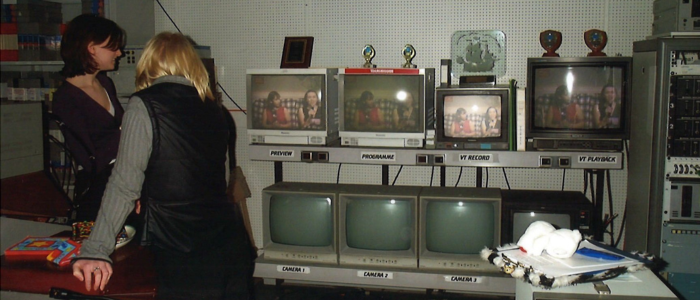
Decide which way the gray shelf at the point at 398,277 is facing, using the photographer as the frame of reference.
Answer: facing the viewer

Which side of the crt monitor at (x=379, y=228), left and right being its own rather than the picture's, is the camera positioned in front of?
front

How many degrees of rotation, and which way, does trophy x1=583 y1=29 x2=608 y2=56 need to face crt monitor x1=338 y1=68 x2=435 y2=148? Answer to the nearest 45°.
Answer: approximately 45° to its right

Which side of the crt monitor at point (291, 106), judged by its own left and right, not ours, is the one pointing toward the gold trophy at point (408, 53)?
left

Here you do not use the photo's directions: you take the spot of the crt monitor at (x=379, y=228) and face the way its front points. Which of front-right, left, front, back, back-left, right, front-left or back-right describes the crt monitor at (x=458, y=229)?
left

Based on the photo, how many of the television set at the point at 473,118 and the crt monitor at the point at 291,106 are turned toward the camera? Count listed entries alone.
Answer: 2

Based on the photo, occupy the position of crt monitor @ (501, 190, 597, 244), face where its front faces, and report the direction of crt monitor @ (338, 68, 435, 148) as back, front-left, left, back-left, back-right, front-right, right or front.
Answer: right

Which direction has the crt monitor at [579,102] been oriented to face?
toward the camera

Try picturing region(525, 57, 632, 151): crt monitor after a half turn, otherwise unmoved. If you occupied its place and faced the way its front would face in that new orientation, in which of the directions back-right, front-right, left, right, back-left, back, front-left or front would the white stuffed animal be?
back

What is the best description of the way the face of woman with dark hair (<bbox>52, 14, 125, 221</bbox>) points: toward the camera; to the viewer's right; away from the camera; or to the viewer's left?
to the viewer's right

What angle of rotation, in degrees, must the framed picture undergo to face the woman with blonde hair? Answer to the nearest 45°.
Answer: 0° — it already faces them
